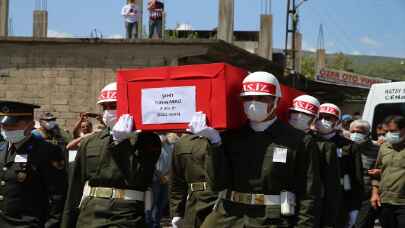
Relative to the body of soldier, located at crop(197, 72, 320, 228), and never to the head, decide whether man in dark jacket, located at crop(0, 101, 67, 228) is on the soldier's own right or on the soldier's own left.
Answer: on the soldier's own right

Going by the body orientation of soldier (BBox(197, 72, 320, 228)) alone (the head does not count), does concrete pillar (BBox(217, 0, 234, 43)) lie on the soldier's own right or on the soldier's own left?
on the soldier's own right

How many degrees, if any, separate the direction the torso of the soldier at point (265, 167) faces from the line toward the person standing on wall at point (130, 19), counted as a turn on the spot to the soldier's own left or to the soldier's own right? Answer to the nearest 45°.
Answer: approximately 135° to the soldier's own right

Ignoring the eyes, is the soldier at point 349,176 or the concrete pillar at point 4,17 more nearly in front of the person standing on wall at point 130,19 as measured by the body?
the soldier

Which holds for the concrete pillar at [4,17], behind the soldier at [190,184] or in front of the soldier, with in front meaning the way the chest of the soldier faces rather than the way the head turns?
behind

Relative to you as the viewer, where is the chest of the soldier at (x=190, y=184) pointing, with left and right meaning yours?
facing the viewer and to the right of the viewer

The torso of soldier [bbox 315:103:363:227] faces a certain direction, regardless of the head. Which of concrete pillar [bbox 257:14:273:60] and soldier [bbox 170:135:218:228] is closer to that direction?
the soldier

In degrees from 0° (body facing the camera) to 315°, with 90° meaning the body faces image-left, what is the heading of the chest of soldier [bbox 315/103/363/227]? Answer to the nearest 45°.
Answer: approximately 45°

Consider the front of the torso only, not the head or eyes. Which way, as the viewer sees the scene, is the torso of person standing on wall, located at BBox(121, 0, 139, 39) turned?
toward the camera
